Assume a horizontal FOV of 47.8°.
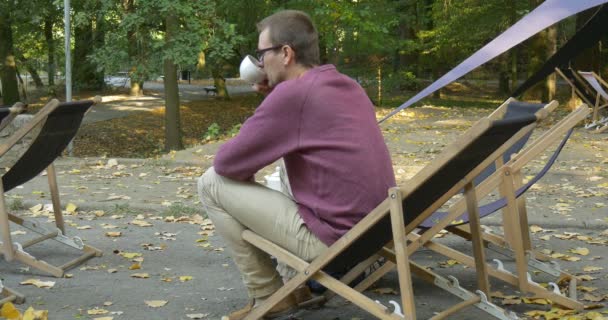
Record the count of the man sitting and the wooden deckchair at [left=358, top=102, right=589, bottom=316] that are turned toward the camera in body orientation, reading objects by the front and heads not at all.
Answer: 0

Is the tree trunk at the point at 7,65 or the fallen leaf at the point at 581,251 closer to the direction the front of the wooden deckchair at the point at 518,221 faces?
the tree trunk

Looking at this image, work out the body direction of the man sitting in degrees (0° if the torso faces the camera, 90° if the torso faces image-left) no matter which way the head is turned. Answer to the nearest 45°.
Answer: approximately 90°

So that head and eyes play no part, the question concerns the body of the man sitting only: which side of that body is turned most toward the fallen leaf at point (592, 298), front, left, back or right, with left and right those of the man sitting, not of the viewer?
back

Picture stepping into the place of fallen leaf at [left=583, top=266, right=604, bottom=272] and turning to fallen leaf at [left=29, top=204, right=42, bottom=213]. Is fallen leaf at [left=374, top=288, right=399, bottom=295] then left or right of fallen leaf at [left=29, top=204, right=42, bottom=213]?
left

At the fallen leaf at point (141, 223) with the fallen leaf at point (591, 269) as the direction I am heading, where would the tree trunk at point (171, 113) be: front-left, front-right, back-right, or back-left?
back-left

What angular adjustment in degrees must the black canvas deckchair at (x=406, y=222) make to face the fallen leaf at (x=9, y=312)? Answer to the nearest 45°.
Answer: approximately 45° to its left

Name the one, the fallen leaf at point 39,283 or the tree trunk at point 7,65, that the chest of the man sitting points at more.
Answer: the fallen leaf

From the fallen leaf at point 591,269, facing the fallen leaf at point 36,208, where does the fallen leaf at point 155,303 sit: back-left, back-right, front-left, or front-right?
front-left

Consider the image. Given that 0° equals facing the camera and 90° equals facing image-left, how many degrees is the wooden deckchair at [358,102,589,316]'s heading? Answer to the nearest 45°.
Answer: approximately 135°

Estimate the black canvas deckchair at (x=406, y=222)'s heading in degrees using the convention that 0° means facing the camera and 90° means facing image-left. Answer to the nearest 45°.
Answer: approximately 135°

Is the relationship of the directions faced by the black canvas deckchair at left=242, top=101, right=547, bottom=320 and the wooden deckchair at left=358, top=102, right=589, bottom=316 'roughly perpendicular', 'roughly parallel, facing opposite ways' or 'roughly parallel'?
roughly parallel

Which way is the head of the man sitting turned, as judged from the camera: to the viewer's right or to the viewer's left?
to the viewer's left

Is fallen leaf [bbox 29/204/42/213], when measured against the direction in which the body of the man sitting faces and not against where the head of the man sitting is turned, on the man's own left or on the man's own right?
on the man's own right

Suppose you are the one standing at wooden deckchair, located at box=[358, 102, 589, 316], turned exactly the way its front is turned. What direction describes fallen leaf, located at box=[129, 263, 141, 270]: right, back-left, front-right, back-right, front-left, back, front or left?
front-left

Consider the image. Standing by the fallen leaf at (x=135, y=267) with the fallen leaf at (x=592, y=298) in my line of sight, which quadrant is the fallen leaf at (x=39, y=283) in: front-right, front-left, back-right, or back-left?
back-right
